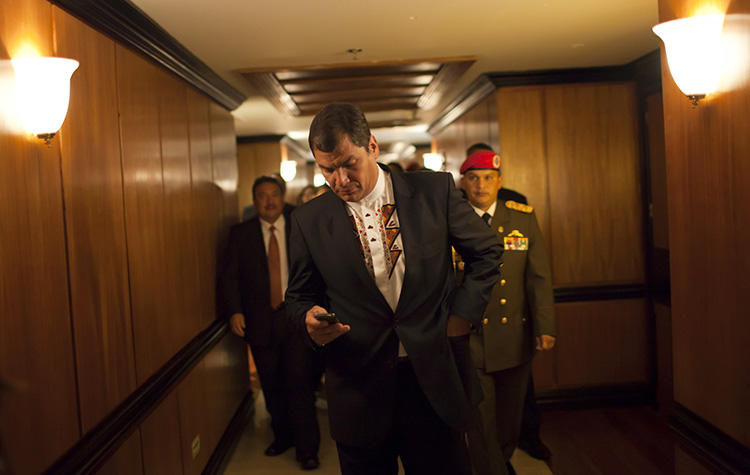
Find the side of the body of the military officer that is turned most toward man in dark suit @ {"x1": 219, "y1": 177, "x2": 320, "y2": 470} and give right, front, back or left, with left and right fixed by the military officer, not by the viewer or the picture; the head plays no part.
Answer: right

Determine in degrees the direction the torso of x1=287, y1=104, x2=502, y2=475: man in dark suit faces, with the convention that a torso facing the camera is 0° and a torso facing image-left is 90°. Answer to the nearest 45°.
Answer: approximately 0°

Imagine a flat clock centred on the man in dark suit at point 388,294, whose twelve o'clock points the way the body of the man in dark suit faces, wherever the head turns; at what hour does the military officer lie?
The military officer is roughly at 7 o'clock from the man in dark suit.

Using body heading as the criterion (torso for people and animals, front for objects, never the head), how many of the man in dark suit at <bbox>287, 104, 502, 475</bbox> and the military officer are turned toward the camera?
2

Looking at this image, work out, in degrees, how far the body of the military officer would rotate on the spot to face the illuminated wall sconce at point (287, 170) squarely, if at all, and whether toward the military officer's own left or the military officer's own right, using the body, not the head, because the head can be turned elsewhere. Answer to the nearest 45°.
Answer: approximately 135° to the military officer's own right

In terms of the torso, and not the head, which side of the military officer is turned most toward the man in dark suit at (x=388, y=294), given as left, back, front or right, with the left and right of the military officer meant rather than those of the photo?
front

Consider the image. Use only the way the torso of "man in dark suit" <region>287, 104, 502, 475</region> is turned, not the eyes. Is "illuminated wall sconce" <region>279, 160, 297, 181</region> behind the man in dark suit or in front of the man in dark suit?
behind

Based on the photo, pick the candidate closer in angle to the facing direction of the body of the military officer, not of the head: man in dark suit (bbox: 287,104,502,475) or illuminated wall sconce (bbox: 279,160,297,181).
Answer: the man in dark suit
